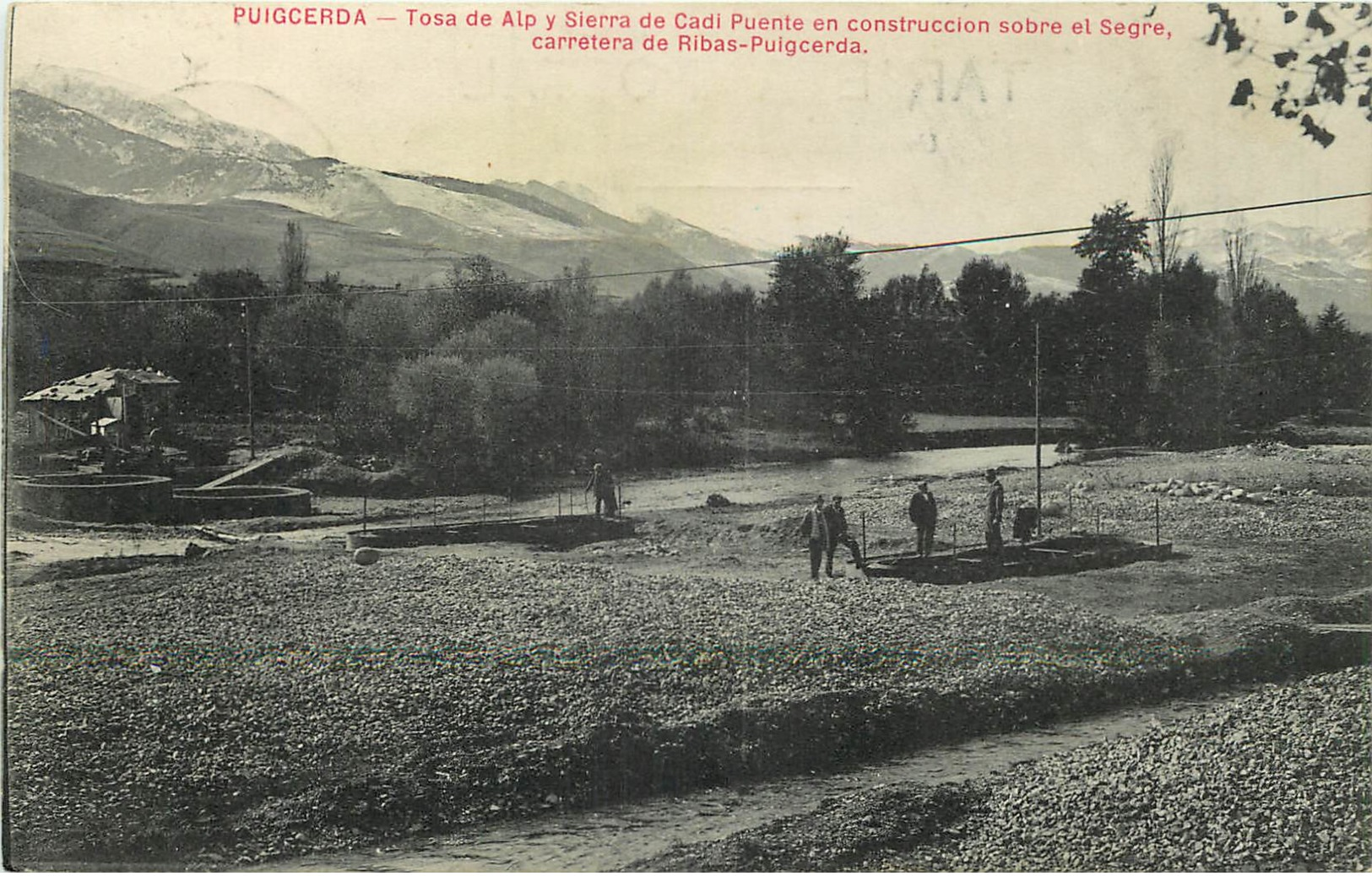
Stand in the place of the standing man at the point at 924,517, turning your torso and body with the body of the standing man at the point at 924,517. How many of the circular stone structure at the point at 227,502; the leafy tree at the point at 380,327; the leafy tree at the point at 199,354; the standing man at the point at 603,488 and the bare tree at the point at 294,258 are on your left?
0

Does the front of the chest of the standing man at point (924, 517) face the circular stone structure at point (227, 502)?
no

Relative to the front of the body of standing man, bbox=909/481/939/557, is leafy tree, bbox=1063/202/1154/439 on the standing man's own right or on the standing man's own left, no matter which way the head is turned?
on the standing man's own left

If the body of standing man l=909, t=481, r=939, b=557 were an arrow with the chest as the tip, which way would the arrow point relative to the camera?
toward the camera

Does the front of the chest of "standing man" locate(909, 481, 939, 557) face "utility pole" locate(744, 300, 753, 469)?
no

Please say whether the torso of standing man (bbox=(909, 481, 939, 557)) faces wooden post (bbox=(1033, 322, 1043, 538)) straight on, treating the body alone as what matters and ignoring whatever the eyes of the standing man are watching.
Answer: no

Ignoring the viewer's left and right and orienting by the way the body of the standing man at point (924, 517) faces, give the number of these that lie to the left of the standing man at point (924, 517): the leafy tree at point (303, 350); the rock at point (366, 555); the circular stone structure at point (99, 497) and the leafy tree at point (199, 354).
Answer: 0
